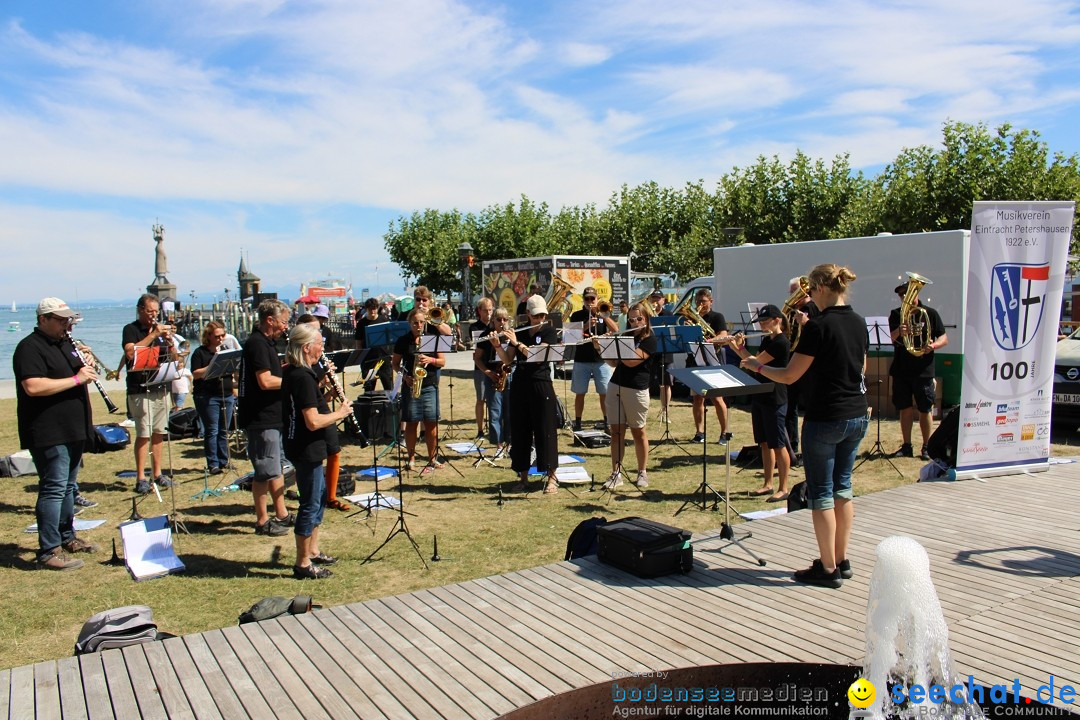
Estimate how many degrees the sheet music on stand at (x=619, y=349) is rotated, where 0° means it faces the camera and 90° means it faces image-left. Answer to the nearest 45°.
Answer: approximately 180°

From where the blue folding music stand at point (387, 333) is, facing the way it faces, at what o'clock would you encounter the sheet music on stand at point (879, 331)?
The sheet music on stand is roughly at 3 o'clock from the blue folding music stand.

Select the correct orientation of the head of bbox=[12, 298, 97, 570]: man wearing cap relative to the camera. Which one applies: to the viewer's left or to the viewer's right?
to the viewer's right

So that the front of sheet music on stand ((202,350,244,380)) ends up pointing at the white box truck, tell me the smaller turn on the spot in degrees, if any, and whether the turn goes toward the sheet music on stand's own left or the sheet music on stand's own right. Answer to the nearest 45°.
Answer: approximately 135° to the sheet music on stand's own right

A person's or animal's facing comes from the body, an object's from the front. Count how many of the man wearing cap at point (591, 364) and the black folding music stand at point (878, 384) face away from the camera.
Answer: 1

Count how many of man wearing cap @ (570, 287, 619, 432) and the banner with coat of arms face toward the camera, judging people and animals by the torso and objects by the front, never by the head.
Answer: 2

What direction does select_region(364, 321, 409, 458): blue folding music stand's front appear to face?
away from the camera

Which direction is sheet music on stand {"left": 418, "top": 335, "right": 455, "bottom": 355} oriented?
away from the camera

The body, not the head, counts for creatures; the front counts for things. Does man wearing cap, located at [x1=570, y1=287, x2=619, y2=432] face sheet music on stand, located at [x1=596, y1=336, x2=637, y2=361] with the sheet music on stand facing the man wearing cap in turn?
yes

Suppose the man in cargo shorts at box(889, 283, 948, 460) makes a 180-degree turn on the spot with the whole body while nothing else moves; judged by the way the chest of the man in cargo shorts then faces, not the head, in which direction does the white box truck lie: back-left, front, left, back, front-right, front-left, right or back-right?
front-left

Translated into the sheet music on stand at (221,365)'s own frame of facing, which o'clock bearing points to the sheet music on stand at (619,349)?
the sheet music on stand at (619,349) is roughly at 5 o'clock from the sheet music on stand at (221,365).

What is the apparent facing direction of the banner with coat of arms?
toward the camera

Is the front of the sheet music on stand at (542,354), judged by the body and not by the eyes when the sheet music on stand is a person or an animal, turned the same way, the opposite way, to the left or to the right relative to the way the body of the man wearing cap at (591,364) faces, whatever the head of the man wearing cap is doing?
the opposite way

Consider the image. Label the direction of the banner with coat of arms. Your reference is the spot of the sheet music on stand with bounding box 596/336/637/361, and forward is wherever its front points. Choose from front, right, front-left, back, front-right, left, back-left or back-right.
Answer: right

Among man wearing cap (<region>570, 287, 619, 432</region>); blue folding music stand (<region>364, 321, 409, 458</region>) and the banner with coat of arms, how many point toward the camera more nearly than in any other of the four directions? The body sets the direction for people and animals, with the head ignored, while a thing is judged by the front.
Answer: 2

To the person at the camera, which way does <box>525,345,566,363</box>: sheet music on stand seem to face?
facing away from the viewer

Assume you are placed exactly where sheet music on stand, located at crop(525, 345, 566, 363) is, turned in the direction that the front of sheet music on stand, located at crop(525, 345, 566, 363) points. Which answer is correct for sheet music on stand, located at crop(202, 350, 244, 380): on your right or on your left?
on your left
